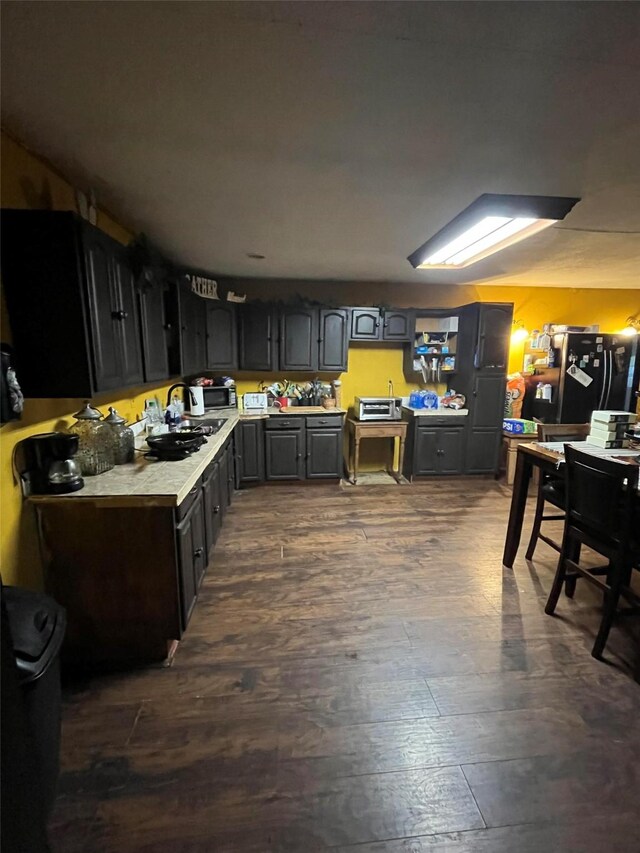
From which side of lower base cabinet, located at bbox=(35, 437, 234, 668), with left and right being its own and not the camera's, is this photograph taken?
right

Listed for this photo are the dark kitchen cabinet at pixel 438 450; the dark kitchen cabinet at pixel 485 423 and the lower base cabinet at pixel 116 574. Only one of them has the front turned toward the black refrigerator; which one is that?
the lower base cabinet

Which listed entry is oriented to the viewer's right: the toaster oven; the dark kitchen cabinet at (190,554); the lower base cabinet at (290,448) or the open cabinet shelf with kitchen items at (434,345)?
the dark kitchen cabinet

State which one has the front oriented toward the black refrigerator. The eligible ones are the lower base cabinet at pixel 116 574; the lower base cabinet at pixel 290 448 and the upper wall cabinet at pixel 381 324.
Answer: the lower base cabinet at pixel 116 574

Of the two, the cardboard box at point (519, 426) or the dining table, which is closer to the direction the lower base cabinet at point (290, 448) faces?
the dining table

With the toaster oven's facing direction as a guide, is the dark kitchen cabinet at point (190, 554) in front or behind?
in front

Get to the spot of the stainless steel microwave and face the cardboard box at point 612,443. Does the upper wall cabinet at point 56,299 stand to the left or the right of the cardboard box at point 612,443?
right

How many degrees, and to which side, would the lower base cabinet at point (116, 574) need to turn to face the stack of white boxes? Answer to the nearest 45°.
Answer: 0° — it already faces it

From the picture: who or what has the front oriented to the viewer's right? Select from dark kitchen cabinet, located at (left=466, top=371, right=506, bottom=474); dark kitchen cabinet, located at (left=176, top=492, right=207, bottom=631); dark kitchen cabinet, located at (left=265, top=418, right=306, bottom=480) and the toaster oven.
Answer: dark kitchen cabinet, located at (left=176, top=492, right=207, bottom=631)

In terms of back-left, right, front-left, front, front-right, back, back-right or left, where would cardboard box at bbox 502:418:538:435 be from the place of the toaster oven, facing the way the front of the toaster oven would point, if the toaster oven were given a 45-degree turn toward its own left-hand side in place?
front-left

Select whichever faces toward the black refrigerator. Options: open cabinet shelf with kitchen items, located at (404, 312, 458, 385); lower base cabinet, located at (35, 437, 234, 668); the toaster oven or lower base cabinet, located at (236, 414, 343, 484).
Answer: lower base cabinet, located at (35, 437, 234, 668)
